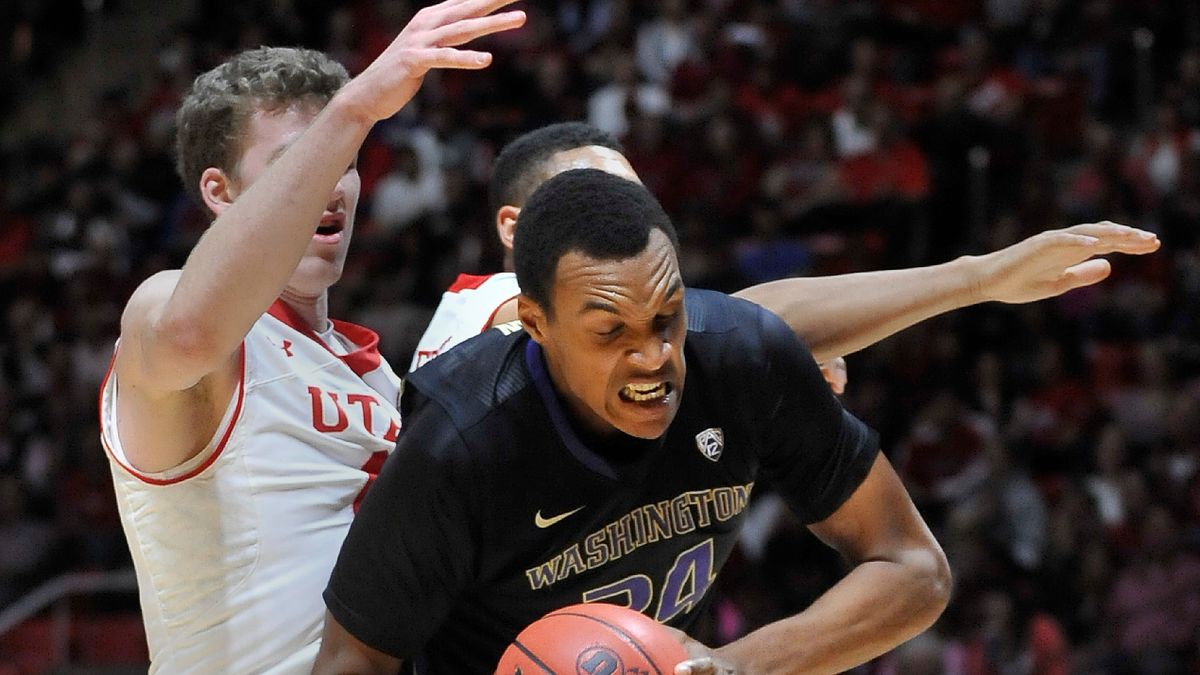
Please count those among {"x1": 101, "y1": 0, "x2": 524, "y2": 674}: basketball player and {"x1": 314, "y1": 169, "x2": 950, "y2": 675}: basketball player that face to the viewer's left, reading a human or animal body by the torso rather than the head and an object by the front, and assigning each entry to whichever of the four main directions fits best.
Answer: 0

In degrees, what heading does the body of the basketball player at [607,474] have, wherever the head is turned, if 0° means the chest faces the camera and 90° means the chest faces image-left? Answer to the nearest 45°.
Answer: approximately 315°

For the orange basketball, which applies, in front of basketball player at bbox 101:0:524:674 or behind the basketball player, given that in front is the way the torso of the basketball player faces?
in front

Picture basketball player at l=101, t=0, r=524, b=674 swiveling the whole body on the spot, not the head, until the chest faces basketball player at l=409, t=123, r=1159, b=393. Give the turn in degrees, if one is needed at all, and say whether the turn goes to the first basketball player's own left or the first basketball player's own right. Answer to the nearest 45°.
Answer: approximately 45° to the first basketball player's own left

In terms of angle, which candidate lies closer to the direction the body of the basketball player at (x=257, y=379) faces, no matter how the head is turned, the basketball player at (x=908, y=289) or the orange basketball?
the orange basketball

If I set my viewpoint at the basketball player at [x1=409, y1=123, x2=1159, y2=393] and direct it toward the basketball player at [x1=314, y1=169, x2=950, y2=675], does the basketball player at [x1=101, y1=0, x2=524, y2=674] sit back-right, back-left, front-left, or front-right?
front-right

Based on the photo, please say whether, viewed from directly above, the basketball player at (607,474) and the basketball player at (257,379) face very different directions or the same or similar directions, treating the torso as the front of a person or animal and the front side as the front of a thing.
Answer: same or similar directions

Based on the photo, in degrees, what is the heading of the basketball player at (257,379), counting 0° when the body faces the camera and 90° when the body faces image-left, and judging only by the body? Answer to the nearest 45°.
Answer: approximately 315°

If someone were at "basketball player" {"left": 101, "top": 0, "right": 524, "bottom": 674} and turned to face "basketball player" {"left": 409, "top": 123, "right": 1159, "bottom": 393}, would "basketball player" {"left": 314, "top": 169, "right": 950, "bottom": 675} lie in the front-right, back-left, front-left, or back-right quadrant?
front-right

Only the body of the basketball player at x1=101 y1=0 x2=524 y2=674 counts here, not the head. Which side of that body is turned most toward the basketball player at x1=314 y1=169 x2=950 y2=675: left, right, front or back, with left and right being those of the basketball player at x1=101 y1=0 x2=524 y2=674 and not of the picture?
front

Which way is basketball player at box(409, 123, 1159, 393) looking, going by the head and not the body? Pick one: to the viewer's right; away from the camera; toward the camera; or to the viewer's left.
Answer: to the viewer's right
